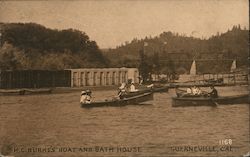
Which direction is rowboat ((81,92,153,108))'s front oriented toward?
to the viewer's right

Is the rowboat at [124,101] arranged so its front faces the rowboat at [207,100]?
yes

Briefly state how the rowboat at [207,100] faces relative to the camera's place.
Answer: facing to the right of the viewer

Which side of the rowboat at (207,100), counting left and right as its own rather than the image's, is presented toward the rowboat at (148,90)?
back

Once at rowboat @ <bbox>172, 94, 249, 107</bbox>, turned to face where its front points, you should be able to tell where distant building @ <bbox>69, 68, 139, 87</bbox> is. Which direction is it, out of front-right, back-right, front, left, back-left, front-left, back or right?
back
